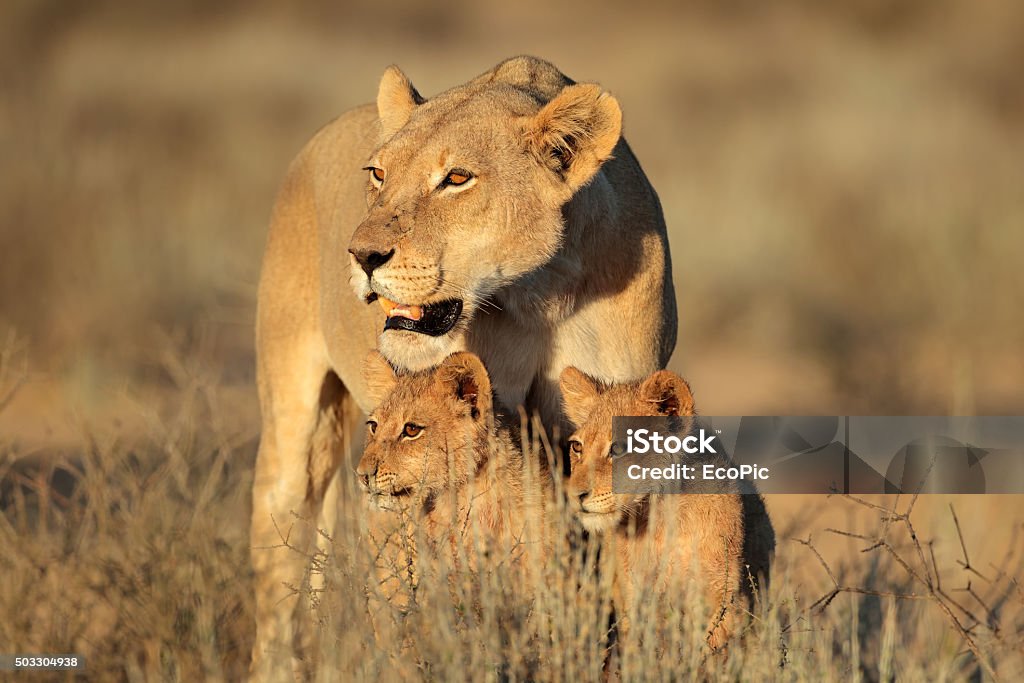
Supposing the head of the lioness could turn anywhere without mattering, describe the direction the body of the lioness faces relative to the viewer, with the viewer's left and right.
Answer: facing the viewer and to the right of the viewer

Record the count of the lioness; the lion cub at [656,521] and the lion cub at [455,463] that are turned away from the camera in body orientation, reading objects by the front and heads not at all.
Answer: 0

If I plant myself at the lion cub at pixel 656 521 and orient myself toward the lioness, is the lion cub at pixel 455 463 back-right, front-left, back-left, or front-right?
front-left

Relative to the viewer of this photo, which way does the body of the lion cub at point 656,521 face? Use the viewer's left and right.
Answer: facing the viewer and to the left of the viewer

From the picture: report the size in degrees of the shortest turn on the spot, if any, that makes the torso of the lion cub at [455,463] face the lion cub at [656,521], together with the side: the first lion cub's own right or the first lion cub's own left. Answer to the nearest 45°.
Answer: approximately 135° to the first lion cub's own left

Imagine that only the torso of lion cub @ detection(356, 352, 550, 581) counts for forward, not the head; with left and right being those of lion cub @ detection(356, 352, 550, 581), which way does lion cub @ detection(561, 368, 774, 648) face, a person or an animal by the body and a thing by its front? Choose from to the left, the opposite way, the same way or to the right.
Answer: the same way

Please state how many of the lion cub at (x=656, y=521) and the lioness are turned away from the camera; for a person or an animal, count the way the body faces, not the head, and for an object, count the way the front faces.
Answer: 0

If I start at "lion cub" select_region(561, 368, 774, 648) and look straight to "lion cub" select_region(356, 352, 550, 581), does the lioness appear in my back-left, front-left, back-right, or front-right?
front-right

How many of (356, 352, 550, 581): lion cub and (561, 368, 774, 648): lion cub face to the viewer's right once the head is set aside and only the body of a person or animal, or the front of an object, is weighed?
0
